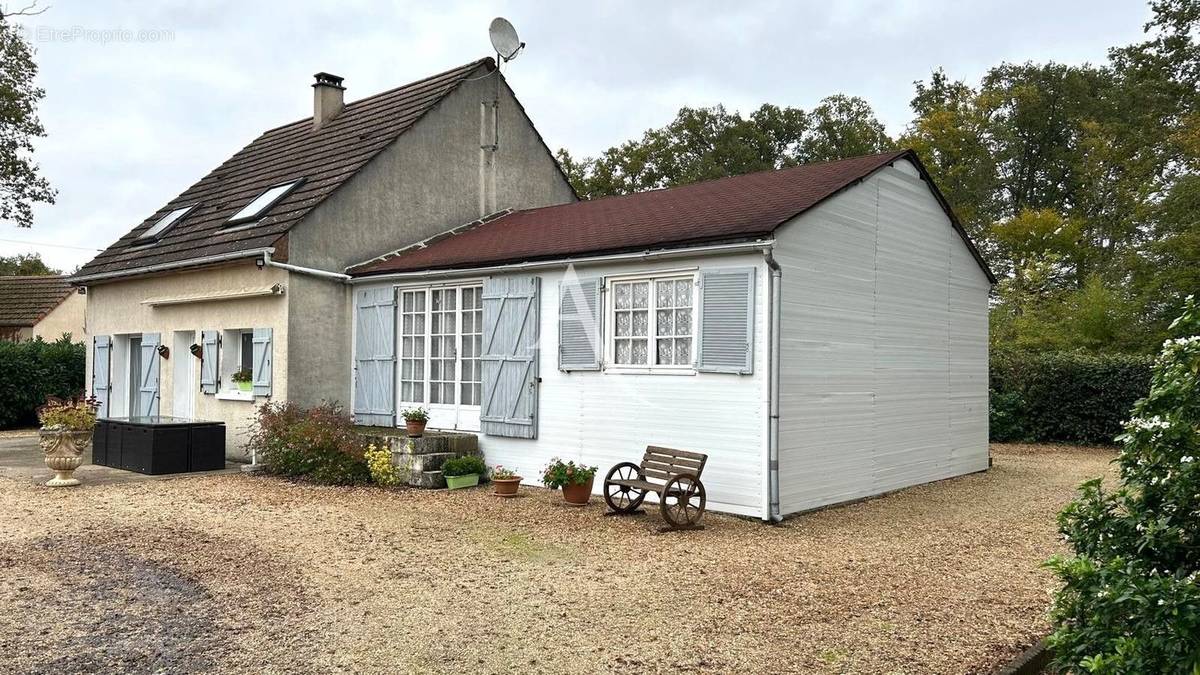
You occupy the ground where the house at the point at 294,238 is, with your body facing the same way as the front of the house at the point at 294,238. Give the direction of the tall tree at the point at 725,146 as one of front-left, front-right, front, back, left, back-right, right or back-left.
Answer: back

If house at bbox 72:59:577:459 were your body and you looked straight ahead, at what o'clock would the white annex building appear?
The white annex building is roughly at 9 o'clock from the house.

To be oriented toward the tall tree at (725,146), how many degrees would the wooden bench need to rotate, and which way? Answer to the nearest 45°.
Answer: approximately 135° to its right

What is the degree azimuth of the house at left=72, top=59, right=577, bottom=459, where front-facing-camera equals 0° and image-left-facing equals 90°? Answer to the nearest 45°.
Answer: approximately 45°

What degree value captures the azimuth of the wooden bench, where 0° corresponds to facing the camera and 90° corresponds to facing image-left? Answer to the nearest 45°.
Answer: approximately 45°
